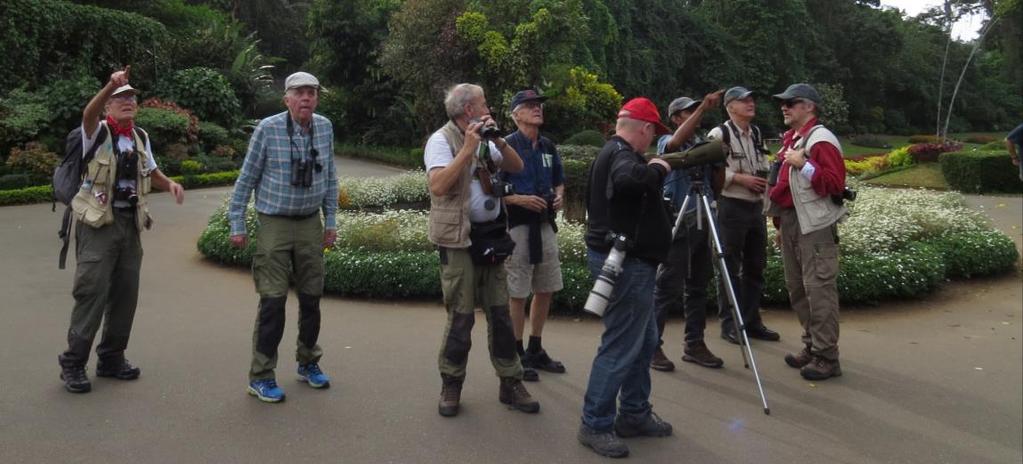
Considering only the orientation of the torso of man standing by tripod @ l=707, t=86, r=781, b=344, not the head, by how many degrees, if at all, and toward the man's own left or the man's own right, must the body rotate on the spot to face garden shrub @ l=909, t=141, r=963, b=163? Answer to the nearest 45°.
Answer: approximately 135° to the man's own left

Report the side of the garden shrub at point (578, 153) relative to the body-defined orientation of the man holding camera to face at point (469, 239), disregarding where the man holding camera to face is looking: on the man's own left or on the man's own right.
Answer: on the man's own left

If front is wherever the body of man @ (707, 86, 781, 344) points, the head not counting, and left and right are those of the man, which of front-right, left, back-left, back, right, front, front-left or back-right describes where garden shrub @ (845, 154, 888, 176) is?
back-left

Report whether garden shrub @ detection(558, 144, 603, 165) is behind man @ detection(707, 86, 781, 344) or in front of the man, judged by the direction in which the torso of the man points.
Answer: behind

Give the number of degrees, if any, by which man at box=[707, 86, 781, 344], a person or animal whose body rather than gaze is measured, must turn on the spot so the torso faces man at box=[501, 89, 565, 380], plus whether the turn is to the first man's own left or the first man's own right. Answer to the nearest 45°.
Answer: approximately 90° to the first man's own right

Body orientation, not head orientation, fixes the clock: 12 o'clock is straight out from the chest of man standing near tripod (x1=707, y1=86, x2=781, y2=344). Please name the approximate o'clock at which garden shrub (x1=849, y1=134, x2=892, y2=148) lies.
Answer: The garden shrub is roughly at 8 o'clock from the man standing near tripod.

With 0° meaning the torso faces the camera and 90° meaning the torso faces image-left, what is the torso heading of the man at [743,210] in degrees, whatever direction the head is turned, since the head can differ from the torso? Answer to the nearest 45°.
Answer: approximately 315°

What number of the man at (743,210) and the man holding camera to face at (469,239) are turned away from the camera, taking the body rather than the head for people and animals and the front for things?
0

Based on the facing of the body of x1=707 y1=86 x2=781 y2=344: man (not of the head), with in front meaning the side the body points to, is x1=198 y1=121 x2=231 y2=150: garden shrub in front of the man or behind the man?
behind

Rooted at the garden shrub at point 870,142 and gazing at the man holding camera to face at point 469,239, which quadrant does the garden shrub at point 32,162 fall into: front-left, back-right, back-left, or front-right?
front-right

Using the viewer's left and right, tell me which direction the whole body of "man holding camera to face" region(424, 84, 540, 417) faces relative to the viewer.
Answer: facing the viewer and to the right of the viewer
